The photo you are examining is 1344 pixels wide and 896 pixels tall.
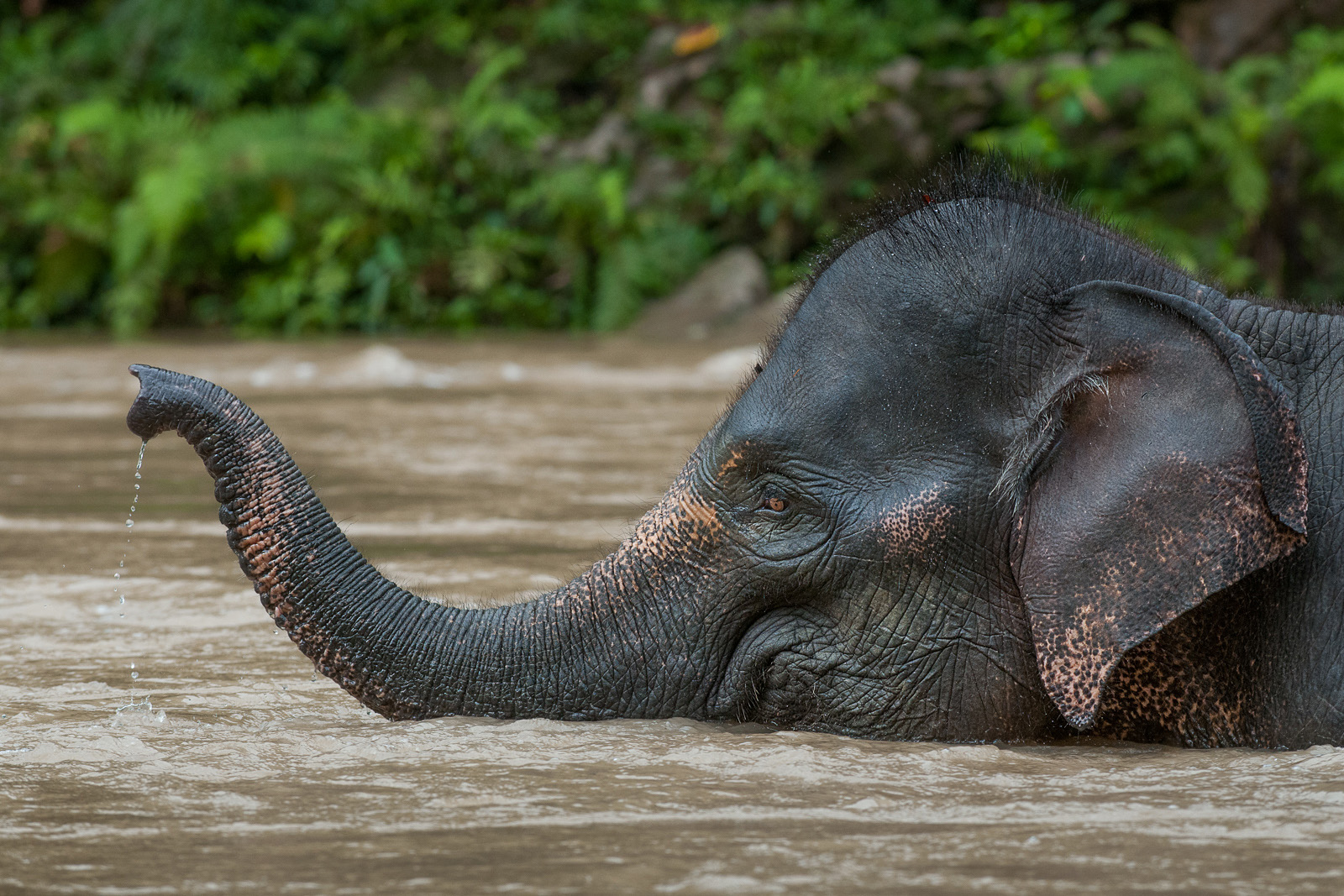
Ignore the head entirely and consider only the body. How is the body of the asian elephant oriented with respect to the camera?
to the viewer's left
